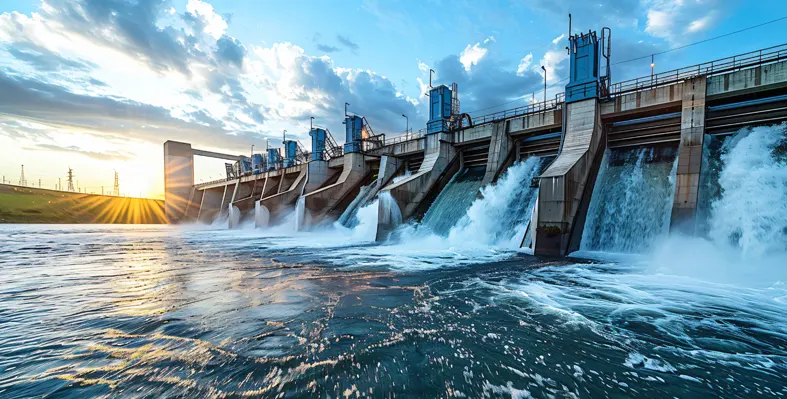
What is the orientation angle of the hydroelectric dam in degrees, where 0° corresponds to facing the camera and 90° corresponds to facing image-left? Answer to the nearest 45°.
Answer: approximately 45°

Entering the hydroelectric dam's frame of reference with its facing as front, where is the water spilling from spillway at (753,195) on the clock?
The water spilling from spillway is roughly at 9 o'clock from the hydroelectric dam.
